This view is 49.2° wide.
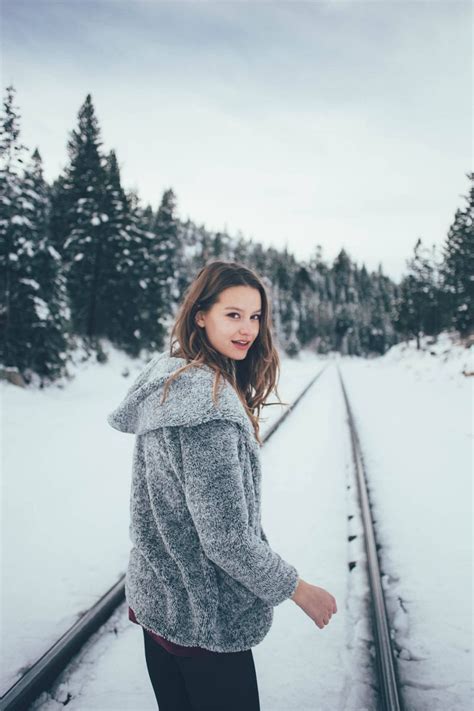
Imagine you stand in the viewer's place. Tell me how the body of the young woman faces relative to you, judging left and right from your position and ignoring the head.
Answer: facing away from the viewer and to the right of the viewer

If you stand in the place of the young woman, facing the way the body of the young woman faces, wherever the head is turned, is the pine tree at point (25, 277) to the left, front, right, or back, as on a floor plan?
left

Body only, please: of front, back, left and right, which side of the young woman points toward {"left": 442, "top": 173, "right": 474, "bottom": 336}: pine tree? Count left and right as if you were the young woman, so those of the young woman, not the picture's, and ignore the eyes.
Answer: front

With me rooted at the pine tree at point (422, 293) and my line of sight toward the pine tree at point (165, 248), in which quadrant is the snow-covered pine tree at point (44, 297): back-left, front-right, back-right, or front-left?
front-left

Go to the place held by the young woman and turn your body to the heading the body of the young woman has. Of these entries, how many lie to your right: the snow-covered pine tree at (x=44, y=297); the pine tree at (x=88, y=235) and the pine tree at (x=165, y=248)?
0

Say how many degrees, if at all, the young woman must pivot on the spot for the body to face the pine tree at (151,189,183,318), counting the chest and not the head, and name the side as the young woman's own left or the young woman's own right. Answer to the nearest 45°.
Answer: approximately 45° to the young woman's own left

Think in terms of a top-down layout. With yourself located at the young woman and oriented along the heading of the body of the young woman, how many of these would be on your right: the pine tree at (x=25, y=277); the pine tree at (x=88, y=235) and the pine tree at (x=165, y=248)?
0

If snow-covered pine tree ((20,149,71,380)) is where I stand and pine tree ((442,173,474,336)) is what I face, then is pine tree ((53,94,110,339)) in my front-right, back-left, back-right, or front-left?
front-left

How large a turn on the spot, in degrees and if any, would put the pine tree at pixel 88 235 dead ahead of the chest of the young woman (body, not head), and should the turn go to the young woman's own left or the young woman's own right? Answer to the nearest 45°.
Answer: approximately 45° to the young woman's own left

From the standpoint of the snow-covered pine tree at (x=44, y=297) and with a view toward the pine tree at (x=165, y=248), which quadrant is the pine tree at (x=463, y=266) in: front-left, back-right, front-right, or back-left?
front-right
